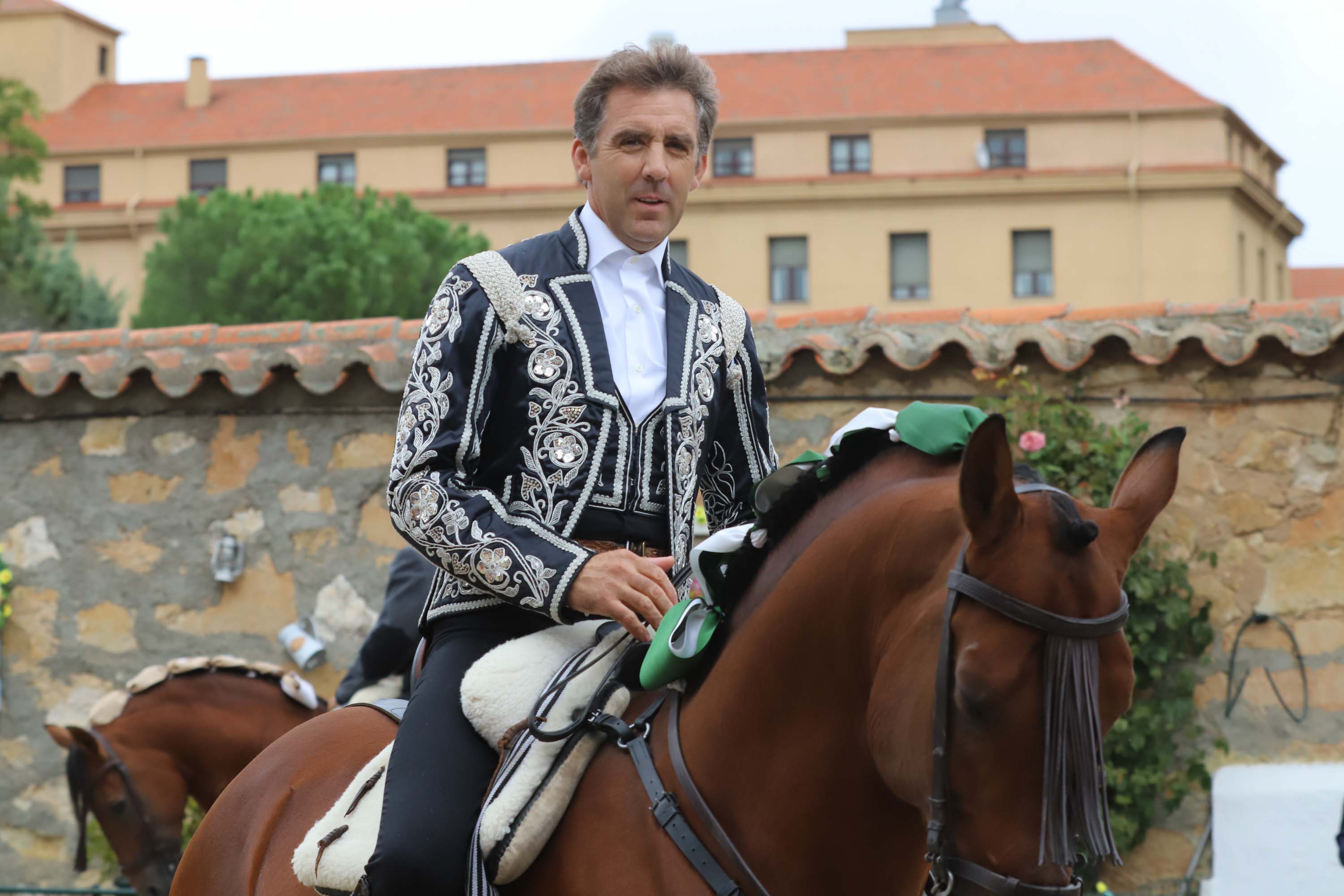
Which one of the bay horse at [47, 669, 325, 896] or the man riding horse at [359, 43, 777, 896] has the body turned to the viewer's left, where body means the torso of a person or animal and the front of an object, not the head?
the bay horse

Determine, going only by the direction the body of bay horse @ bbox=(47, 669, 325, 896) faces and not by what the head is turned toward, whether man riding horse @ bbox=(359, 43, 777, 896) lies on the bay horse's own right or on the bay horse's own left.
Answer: on the bay horse's own left

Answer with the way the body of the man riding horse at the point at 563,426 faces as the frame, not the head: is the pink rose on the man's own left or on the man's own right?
on the man's own left

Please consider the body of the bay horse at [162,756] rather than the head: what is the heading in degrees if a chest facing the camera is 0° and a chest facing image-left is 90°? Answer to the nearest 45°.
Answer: approximately 90°

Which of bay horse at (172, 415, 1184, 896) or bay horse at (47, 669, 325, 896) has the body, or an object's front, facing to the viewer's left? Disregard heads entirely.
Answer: bay horse at (47, 669, 325, 896)

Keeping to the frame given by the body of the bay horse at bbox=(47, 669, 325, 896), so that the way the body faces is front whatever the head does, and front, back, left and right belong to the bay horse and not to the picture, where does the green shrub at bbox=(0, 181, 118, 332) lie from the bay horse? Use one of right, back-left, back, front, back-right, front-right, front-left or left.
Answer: right

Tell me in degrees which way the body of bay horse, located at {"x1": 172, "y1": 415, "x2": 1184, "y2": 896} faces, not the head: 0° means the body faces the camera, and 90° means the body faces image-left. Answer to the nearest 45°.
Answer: approximately 315°

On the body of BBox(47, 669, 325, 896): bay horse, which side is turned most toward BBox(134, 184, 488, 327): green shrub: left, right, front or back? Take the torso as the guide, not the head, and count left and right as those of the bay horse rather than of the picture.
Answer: right

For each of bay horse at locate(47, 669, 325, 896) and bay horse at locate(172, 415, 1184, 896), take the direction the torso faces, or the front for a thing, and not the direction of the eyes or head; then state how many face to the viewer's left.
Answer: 1
